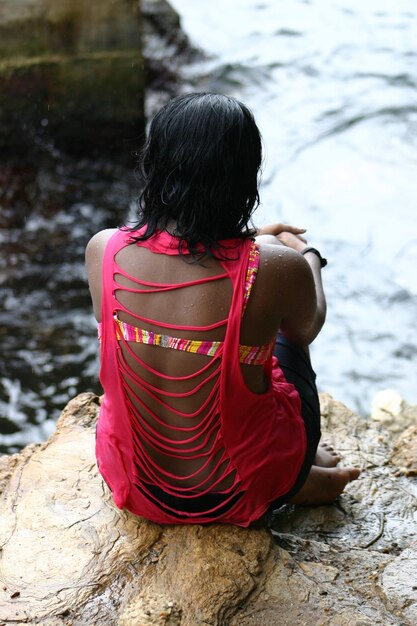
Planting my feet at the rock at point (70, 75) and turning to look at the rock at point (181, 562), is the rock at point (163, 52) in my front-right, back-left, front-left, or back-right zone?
back-left

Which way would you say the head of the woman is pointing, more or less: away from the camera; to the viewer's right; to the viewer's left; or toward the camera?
away from the camera

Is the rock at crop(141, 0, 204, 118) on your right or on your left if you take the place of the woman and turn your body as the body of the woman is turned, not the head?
on your left

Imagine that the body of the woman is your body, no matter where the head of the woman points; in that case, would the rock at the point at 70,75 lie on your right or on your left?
on your left

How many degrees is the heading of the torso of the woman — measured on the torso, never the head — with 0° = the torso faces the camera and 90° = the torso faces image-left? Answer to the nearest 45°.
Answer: approximately 225°
